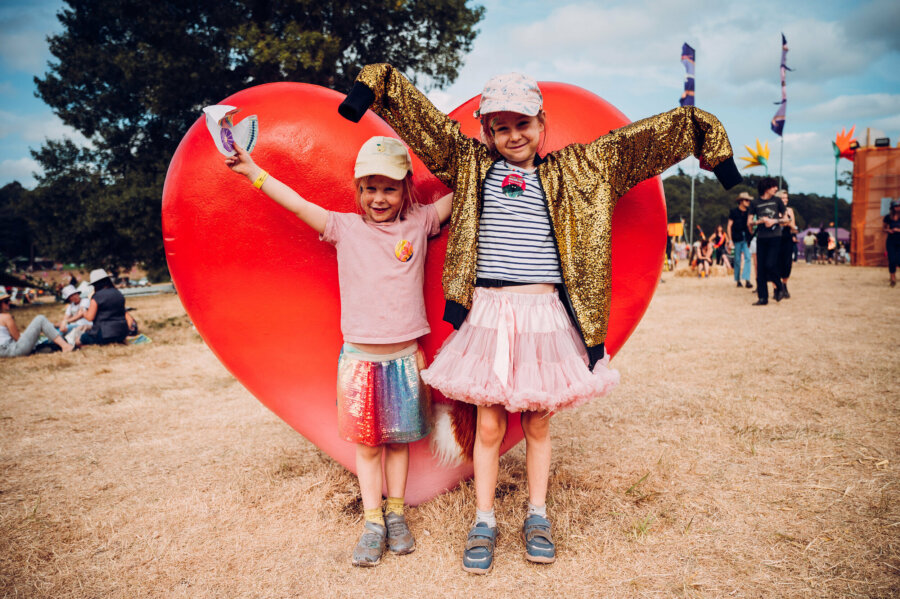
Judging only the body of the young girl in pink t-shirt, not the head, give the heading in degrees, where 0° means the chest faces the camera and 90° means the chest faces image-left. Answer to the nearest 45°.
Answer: approximately 0°

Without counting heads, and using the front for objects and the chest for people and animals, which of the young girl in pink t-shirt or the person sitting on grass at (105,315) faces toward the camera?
the young girl in pink t-shirt

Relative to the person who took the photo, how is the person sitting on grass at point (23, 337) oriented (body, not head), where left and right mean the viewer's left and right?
facing to the right of the viewer

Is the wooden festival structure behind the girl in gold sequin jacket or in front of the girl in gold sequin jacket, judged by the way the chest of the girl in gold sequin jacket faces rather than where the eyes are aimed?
behind

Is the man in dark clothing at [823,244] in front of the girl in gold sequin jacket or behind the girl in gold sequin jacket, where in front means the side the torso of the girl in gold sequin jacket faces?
behind

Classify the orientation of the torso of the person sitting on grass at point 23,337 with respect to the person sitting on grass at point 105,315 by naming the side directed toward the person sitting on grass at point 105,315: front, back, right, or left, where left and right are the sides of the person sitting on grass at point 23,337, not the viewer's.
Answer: front

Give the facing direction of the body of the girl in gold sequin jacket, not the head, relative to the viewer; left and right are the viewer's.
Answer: facing the viewer

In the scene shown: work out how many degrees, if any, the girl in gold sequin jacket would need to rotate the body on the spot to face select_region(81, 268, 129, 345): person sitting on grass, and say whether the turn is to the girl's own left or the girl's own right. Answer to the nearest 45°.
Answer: approximately 135° to the girl's own right

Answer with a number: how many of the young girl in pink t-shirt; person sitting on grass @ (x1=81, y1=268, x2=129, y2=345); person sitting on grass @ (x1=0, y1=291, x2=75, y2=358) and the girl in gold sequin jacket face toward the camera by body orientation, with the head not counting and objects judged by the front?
2

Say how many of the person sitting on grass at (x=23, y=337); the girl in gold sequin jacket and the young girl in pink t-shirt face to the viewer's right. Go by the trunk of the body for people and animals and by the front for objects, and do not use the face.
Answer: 1

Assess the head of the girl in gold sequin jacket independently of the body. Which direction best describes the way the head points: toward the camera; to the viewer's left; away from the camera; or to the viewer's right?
toward the camera

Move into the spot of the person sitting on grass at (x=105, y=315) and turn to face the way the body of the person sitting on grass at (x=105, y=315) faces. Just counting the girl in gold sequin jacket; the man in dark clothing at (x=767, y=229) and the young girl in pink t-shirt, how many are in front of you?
0

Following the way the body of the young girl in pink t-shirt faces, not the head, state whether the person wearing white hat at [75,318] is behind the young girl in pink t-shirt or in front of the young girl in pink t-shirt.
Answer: behind

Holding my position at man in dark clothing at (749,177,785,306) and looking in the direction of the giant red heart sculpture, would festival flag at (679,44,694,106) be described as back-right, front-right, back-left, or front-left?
back-right

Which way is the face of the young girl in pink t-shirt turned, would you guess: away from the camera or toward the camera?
toward the camera
